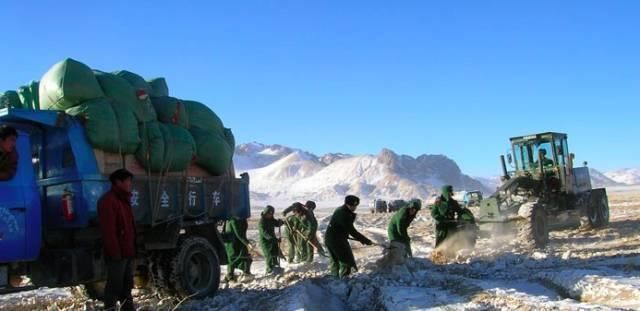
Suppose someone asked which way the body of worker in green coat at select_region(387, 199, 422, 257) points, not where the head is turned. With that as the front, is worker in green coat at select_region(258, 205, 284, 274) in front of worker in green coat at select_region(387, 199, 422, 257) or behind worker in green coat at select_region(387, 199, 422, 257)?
behind

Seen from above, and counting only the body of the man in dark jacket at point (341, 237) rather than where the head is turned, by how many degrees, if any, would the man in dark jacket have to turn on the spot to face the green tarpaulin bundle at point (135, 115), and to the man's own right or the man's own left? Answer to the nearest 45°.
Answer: approximately 135° to the man's own right

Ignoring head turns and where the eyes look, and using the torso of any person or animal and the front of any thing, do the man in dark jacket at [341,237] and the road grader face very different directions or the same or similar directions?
very different directions

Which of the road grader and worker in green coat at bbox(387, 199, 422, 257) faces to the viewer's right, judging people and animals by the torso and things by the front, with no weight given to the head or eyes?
the worker in green coat

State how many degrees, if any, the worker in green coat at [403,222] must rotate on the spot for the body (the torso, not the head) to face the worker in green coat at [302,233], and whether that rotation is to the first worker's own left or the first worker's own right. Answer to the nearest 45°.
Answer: approximately 135° to the first worker's own left

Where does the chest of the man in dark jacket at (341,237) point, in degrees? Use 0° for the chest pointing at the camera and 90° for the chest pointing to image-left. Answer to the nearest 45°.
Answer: approximately 270°

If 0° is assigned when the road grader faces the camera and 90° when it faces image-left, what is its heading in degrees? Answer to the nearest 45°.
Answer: approximately 45°

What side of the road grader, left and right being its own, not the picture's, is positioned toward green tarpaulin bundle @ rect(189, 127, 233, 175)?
front

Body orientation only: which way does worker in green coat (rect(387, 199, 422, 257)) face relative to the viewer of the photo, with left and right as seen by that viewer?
facing to the right of the viewer

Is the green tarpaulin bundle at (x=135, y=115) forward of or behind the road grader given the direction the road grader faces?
forward

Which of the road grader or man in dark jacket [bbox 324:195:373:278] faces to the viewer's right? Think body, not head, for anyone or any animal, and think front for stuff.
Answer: the man in dark jacket

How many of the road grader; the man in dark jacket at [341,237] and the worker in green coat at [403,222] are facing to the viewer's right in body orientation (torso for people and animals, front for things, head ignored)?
2
